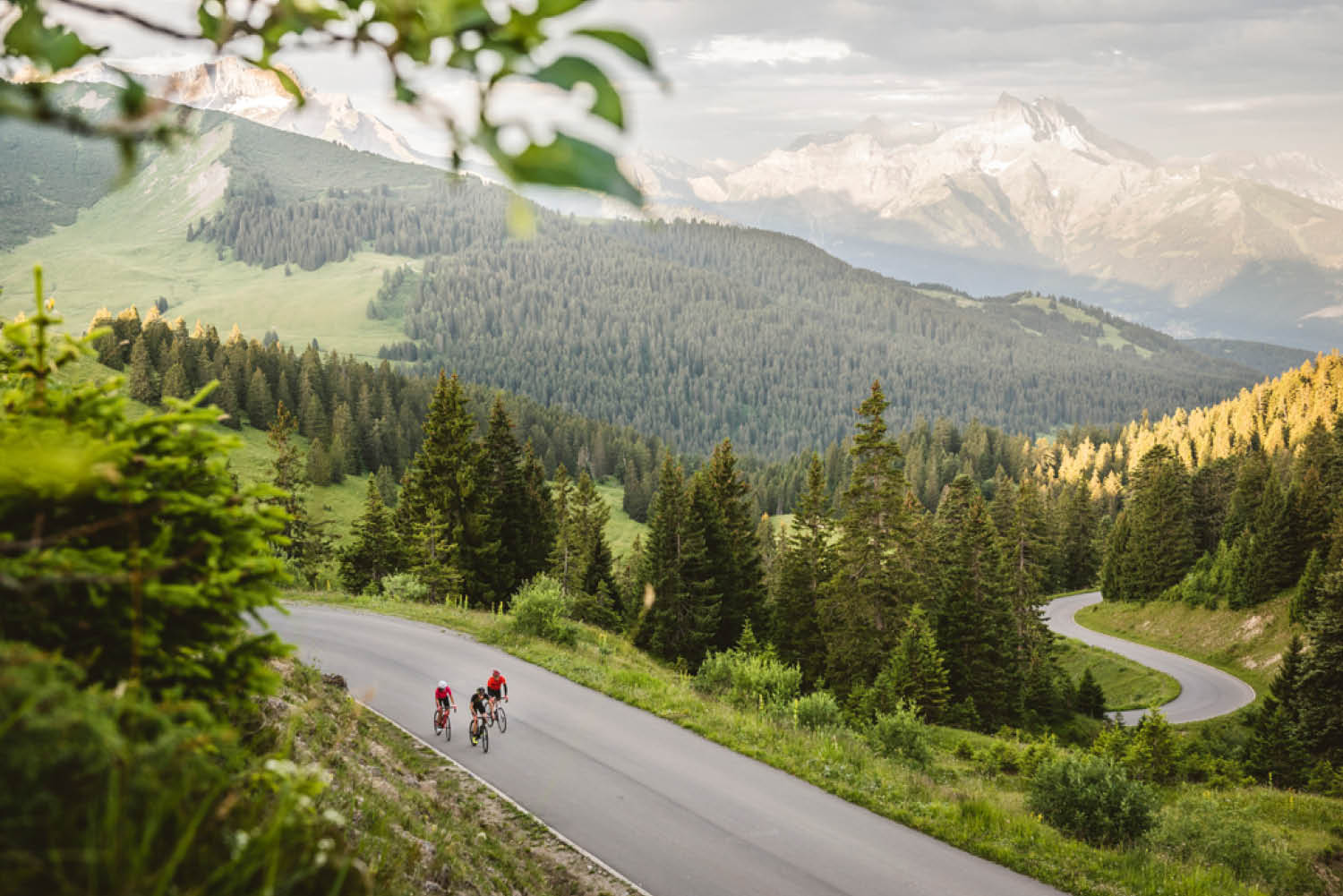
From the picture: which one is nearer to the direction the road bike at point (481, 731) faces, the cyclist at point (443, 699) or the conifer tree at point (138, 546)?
the conifer tree

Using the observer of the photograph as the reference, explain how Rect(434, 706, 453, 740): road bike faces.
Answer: facing the viewer and to the right of the viewer

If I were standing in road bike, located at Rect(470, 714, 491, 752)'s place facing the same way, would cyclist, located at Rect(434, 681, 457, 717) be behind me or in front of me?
behind

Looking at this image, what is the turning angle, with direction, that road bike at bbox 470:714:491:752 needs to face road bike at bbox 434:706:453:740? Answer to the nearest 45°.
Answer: approximately 180°

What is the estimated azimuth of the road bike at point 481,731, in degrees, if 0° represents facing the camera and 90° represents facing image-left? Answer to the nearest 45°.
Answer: approximately 315°

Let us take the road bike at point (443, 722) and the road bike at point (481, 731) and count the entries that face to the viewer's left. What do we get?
0

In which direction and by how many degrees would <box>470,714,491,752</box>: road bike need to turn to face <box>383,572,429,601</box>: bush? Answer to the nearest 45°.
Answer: approximately 135° to its left

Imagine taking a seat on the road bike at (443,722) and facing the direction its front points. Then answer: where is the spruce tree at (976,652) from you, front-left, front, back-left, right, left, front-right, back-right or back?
left
